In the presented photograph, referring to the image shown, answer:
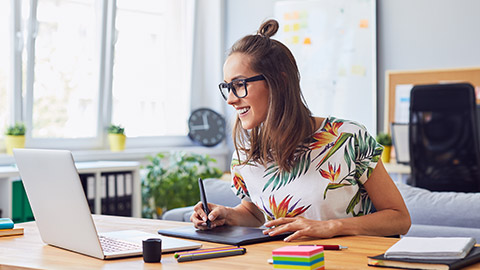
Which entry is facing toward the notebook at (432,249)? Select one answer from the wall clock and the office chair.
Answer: the wall clock

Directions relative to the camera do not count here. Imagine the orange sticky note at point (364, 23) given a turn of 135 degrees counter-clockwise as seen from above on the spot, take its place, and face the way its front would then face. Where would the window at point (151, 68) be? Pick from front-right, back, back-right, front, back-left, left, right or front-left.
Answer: back-left

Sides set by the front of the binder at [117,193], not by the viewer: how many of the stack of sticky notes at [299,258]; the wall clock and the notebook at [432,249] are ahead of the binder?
2

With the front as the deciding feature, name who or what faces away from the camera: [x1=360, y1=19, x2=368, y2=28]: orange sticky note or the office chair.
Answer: the office chair

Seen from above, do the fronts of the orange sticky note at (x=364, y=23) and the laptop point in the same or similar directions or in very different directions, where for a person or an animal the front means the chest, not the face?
very different directions

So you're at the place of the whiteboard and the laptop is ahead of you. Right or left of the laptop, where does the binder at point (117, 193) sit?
right

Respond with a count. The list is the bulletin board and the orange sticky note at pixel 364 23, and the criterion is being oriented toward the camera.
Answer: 2

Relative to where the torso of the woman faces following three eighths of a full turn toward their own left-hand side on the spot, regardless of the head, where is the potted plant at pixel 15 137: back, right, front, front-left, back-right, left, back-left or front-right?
back-left

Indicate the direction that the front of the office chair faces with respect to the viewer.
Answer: facing away from the viewer

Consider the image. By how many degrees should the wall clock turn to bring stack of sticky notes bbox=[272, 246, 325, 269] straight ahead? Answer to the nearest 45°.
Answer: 0° — it already faces it

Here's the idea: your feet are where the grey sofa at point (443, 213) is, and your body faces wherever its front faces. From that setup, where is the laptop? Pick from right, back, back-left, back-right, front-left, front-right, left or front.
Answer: front-right

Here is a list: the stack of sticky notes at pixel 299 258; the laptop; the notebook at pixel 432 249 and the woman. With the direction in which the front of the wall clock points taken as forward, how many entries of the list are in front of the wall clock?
4
